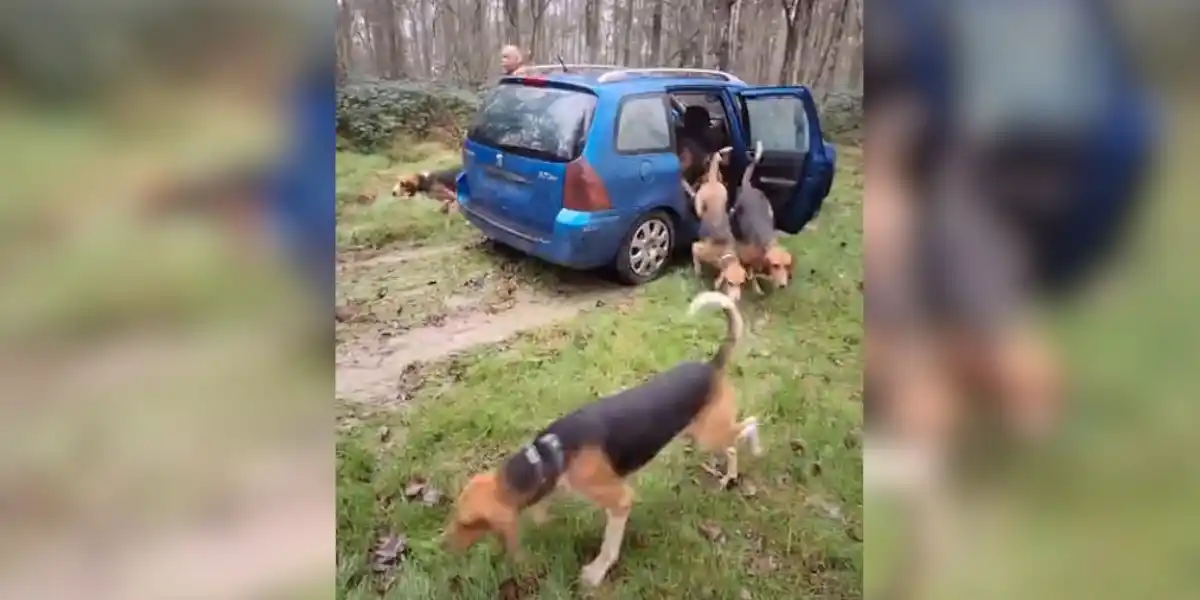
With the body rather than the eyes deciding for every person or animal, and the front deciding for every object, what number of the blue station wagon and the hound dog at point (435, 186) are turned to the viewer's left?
1

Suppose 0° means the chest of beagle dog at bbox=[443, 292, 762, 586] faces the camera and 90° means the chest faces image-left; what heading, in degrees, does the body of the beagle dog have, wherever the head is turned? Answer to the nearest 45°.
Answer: approximately 45°

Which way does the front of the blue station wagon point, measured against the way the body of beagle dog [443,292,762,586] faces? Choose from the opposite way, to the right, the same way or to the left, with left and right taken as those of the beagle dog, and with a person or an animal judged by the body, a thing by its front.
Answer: the opposite way

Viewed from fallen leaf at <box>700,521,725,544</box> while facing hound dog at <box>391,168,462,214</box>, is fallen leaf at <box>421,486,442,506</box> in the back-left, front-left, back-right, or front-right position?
front-left

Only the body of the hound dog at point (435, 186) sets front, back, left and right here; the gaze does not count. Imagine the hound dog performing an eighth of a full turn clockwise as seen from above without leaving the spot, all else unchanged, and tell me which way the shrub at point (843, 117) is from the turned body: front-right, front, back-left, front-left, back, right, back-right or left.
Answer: back-right

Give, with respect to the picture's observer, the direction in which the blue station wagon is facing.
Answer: facing away from the viewer and to the right of the viewer

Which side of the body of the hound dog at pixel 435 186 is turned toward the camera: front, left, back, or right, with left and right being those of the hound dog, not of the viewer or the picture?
left

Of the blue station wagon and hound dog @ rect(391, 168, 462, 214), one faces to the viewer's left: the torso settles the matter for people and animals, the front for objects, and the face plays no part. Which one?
the hound dog
